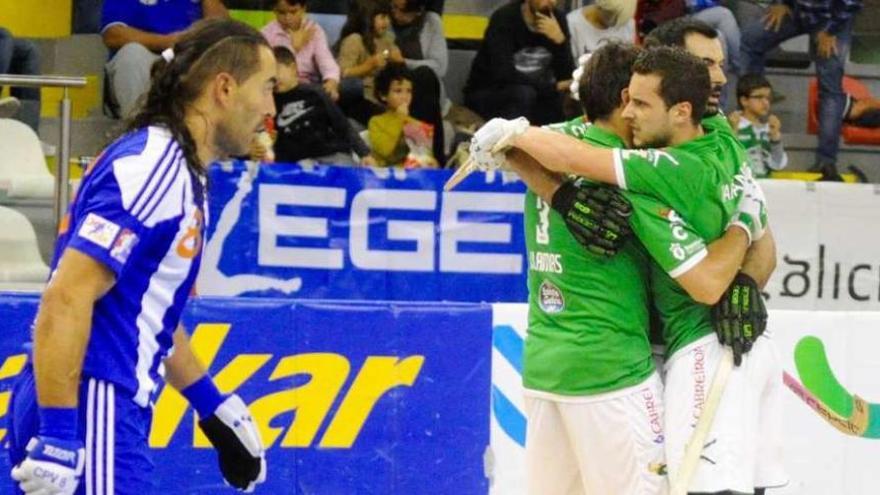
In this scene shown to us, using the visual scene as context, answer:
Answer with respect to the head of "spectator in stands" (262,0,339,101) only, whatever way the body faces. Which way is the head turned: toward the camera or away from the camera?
toward the camera

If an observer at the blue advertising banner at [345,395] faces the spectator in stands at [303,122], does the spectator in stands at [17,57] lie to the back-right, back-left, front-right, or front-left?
front-left

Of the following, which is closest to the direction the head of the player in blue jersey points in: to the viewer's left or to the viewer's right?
to the viewer's right

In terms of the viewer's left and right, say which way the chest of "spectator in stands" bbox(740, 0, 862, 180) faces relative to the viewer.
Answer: facing the viewer and to the left of the viewer

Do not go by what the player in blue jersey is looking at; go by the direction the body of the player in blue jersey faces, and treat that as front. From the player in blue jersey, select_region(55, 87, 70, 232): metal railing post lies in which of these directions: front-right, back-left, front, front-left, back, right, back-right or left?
left

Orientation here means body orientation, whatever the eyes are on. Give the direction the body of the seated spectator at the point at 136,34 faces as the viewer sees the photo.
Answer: toward the camera

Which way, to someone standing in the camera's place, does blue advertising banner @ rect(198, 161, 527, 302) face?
facing the viewer

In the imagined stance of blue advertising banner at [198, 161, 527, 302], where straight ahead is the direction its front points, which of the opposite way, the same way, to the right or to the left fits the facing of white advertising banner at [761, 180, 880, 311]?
the same way

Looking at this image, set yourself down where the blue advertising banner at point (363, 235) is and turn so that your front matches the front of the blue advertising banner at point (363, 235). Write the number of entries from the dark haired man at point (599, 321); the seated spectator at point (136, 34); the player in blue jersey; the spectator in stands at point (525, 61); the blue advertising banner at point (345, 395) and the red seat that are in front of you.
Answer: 3

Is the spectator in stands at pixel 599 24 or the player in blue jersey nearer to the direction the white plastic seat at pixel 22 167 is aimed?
the player in blue jersey

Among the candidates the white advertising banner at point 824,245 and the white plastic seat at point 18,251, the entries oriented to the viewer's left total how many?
0

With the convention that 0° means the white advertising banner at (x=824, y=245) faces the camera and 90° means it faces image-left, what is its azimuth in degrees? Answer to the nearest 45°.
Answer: approximately 0°

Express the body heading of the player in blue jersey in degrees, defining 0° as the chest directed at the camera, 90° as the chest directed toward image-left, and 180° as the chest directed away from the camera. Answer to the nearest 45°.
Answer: approximately 270°

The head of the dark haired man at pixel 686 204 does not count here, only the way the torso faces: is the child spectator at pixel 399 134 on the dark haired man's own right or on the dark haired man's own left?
on the dark haired man's own right

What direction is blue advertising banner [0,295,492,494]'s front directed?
toward the camera

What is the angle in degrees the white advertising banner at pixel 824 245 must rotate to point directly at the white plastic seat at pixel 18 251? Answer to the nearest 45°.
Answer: approximately 45° to its right

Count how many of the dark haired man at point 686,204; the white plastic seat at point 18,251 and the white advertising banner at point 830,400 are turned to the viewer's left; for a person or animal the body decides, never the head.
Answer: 1

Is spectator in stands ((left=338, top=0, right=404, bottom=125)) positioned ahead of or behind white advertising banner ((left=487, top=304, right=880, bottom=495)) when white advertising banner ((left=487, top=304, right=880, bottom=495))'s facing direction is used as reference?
behind

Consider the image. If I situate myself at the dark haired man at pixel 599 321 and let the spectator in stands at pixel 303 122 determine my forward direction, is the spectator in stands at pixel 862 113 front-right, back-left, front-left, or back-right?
front-right

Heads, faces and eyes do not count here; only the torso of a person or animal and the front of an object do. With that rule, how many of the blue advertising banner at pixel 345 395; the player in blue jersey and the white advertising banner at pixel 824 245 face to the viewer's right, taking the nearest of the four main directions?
1
